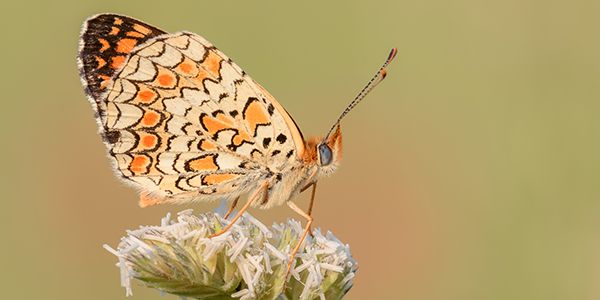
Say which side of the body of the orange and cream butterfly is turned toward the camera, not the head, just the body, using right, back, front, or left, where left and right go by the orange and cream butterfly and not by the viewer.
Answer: right
